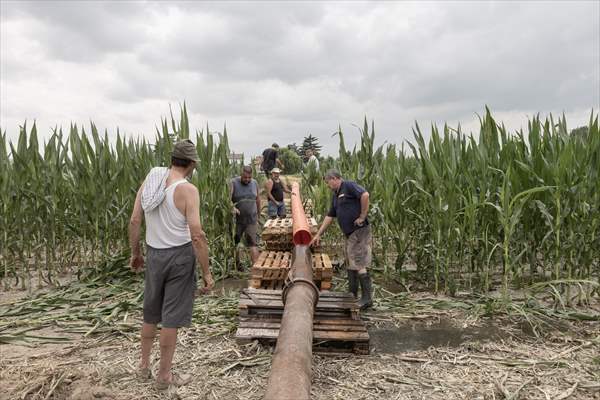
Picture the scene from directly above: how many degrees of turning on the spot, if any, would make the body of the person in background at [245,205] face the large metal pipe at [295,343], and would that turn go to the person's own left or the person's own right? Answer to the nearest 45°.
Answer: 0° — they already face it

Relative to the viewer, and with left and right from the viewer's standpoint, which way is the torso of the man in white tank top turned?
facing away from the viewer and to the right of the viewer

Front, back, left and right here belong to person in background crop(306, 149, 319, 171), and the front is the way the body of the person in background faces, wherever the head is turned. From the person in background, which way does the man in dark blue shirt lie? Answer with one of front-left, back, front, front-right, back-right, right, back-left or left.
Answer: front-left

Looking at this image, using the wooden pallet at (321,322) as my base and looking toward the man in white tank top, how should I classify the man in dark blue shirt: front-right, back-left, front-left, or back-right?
back-right

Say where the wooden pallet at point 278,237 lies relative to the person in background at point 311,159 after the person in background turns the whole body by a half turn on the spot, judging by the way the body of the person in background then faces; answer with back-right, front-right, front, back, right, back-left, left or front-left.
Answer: back-right

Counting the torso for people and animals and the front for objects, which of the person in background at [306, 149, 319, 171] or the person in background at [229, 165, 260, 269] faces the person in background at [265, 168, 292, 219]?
the person in background at [306, 149, 319, 171]

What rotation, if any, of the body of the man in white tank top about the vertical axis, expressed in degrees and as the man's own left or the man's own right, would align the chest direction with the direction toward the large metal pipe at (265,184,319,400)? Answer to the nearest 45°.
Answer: approximately 90° to the man's own right

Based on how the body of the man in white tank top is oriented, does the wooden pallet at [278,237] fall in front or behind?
in front

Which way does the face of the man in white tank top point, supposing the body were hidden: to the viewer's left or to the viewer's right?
to the viewer's right

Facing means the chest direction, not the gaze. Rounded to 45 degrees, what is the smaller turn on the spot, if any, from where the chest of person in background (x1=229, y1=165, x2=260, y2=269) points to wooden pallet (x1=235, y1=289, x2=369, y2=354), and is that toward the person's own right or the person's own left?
0° — they already face it

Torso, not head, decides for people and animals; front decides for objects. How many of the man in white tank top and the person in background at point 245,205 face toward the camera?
1

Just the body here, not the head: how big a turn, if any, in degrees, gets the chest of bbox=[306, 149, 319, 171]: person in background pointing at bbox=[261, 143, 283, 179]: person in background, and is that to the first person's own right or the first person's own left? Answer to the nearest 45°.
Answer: approximately 90° to the first person's own right

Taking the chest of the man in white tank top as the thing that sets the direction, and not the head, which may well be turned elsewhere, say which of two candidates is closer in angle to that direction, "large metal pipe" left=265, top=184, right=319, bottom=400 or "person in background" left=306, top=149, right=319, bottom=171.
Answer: the person in background

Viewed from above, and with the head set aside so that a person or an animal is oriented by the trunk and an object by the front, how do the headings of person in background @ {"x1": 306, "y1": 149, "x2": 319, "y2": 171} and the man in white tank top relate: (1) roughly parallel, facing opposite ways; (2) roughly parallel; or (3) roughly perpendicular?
roughly parallel, facing opposite ways

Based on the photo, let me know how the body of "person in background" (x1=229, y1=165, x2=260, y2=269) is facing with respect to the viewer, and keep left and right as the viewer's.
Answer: facing the viewer
